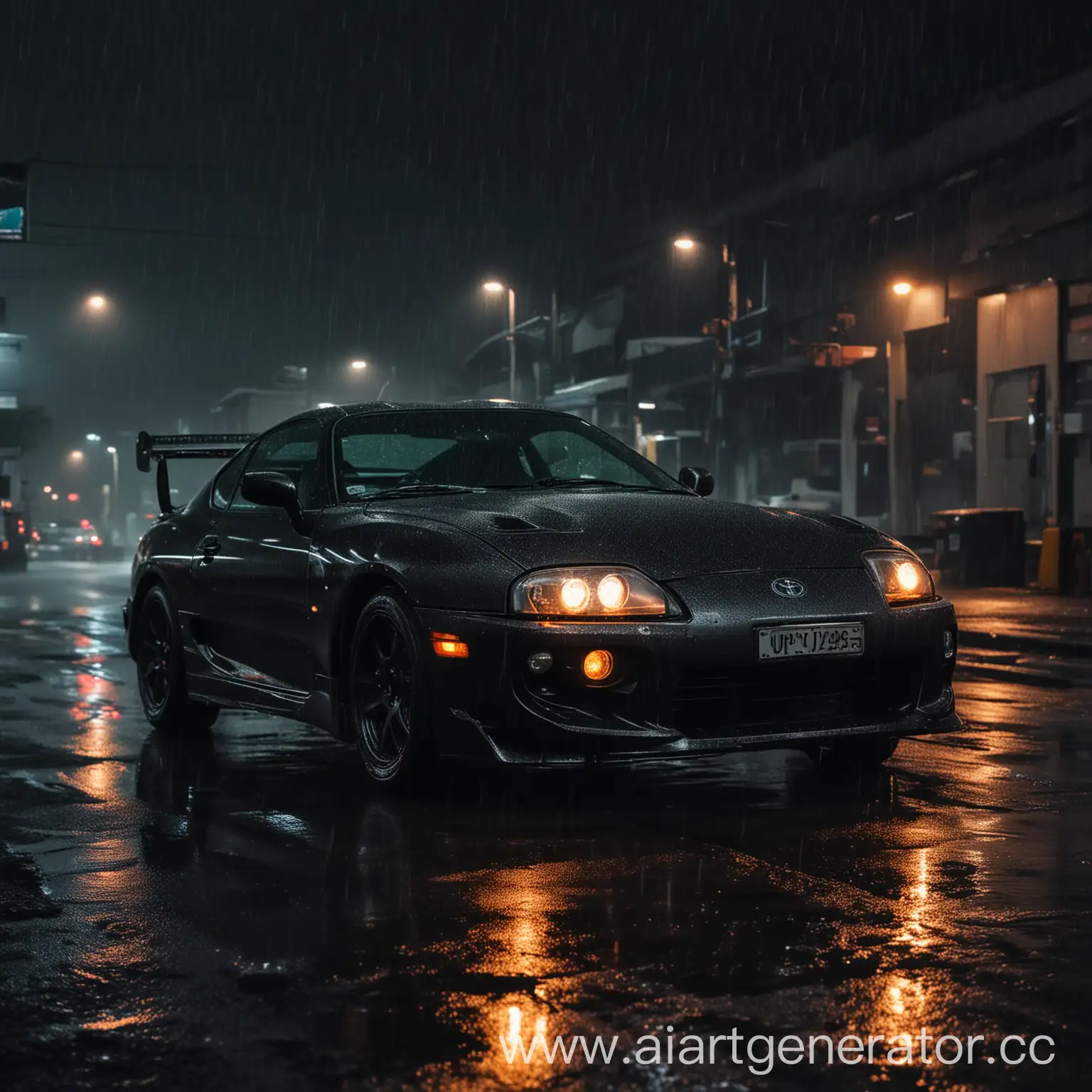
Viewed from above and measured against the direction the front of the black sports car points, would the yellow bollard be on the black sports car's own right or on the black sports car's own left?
on the black sports car's own left

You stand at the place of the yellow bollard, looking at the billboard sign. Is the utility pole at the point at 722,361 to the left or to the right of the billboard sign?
right

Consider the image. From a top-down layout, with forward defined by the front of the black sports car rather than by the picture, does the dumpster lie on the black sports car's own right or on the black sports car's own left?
on the black sports car's own left

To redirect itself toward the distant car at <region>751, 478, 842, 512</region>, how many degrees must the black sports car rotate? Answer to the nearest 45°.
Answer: approximately 135° to its left

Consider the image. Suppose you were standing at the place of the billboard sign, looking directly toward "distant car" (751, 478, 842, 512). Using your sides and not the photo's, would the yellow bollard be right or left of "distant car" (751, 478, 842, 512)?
right

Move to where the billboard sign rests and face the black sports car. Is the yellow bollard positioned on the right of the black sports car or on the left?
left

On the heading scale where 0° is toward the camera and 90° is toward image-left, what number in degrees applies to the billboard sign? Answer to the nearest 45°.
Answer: approximately 0°

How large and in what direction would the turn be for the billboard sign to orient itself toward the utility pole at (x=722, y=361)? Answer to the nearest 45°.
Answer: approximately 90° to its left

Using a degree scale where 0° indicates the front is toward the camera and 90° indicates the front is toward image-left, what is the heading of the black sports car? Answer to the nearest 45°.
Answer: approximately 315°

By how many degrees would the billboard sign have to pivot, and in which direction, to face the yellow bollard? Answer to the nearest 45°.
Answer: approximately 45° to its left

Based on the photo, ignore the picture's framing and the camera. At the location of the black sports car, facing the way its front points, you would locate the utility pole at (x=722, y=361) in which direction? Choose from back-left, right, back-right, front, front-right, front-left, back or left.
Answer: back-left
